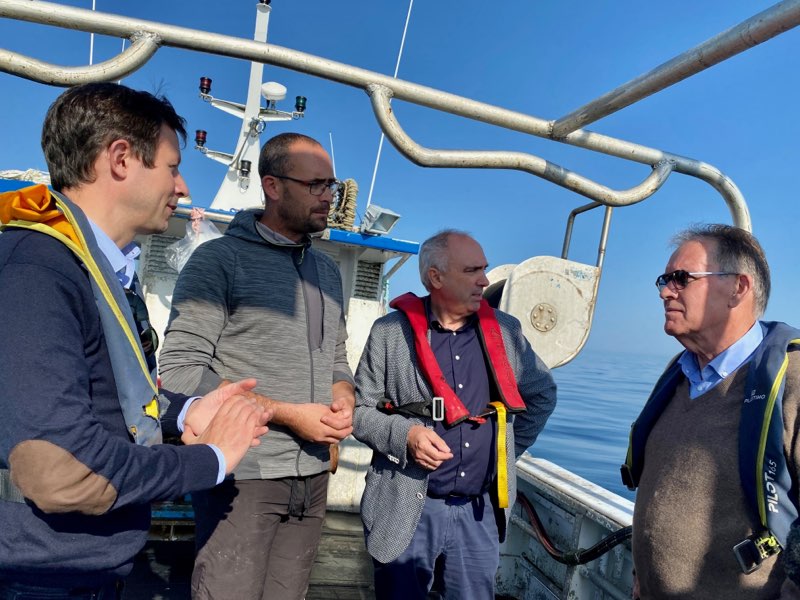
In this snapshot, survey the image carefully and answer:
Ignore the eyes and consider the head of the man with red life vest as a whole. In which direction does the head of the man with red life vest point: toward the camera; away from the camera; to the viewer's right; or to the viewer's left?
to the viewer's right

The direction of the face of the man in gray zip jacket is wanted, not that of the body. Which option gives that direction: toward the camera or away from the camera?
toward the camera

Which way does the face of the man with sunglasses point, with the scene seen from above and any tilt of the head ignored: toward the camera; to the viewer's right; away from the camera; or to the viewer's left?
to the viewer's left

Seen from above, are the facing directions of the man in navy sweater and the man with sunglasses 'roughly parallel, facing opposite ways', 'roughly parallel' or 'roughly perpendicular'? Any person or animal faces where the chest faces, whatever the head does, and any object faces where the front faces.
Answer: roughly parallel, facing opposite ways

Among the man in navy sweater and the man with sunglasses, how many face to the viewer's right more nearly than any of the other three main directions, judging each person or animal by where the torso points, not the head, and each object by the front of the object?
1

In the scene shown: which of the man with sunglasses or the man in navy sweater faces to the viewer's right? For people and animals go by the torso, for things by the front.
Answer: the man in navy sweater

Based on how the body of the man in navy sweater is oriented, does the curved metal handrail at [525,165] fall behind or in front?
in front

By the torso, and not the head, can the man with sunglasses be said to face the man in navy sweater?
yes

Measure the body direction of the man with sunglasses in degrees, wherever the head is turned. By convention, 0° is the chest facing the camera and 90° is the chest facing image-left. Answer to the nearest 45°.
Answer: approximately 45°

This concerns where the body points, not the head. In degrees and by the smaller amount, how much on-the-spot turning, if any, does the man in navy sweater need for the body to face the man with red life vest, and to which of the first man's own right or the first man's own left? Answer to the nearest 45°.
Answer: approximately 45° to the first man's own left

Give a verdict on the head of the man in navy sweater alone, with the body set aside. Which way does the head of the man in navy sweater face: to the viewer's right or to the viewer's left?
to the viewer's right

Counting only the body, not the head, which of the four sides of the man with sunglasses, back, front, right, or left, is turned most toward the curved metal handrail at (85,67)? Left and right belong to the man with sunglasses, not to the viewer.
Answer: front

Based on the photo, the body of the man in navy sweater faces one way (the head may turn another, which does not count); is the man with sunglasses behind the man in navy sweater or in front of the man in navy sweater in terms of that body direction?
in front

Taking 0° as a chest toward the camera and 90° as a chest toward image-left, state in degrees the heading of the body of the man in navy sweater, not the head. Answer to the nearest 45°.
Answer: approximately 270°

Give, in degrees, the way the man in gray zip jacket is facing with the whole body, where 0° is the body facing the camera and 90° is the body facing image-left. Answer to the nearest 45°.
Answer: approximately 315°
